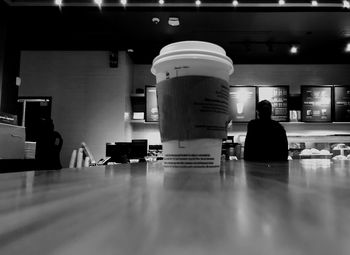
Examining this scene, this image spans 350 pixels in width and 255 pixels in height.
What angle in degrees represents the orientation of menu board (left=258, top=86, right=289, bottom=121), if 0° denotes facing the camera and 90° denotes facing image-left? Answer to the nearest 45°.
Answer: approximately 0°

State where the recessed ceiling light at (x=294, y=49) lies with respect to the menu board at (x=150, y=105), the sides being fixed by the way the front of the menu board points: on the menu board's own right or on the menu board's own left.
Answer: on the menu board's own left

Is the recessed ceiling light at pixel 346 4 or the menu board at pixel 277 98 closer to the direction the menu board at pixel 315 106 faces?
the recessed ceiling light

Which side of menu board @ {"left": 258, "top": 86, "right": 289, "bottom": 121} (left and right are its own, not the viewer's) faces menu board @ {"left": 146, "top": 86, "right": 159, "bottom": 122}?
right

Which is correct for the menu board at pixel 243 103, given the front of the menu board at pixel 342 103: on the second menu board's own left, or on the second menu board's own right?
on the second menu board's own right

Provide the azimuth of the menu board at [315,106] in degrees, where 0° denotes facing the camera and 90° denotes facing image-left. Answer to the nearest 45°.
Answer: approximately 0°

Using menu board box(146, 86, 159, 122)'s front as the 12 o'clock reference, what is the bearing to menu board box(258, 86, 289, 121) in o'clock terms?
menu board box(258, 86, 289, 121) is roughly at 9 o'clock from menu board box(146, 86, 159, 122).

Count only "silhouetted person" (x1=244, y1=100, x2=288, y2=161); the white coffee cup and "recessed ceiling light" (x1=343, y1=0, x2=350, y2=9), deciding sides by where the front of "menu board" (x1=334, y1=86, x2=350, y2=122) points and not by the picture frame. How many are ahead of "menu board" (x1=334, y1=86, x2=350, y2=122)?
3
